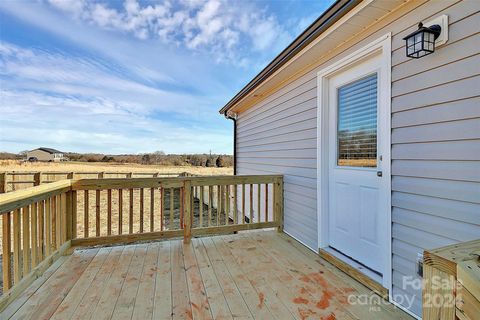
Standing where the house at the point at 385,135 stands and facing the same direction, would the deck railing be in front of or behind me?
in front

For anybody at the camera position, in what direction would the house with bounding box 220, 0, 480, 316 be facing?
facing the viewer and to the left of the viewer

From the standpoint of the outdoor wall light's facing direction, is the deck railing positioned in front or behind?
in front

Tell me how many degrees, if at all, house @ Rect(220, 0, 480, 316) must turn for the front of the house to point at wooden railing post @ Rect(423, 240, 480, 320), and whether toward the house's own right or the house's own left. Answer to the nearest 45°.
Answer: approximately 45° to the house's own left
